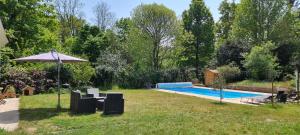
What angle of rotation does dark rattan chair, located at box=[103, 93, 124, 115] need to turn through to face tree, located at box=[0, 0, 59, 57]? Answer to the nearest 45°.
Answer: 0° — it already faces it

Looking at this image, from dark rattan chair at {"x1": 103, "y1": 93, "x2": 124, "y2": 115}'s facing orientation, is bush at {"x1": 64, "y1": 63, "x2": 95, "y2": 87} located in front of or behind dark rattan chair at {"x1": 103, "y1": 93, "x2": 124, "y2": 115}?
in front

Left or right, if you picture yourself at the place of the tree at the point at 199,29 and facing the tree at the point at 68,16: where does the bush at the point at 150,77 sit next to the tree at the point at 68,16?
left

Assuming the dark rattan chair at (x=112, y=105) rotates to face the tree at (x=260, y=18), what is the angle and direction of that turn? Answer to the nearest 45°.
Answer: approximately 90° to its right

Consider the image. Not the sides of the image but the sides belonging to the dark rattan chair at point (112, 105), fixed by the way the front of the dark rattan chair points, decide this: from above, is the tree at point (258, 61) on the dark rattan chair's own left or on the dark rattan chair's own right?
on the dark rattan chair's own right

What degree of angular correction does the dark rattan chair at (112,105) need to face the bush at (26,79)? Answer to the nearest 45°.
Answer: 0° — it already faces it

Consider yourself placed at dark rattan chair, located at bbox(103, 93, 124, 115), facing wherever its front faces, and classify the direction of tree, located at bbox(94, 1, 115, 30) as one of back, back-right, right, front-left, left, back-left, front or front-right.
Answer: front-right

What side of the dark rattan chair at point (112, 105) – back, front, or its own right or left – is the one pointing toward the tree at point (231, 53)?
right

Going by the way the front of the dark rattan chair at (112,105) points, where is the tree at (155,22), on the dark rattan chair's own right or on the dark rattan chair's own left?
on the dark rattan chair's own right

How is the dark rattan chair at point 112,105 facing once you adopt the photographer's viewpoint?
facing away from the viewer and to the left of the viewer

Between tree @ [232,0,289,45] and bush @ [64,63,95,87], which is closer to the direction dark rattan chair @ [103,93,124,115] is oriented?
the bush
